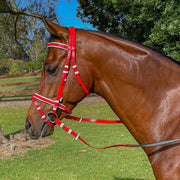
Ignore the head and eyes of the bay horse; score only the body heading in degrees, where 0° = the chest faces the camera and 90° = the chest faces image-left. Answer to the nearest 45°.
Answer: approximately 90°

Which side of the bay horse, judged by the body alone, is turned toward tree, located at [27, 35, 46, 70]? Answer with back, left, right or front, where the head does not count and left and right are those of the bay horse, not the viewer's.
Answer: right

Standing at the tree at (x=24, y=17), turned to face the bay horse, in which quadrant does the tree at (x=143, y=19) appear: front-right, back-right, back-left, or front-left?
front-left

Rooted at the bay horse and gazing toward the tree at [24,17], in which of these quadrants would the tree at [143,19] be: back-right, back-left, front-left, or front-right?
front-right

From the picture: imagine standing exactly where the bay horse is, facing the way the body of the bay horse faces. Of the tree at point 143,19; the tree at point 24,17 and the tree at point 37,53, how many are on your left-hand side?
0

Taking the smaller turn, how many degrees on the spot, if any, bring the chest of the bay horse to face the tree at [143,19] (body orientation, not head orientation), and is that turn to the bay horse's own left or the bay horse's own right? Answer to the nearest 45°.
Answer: approximately 90° to the bay horse's own right

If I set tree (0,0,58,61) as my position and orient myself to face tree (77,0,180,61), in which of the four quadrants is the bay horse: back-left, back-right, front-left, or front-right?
front-right

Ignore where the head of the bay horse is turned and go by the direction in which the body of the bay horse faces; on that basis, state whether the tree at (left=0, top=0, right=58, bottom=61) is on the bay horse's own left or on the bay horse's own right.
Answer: on the bay horse's own right
